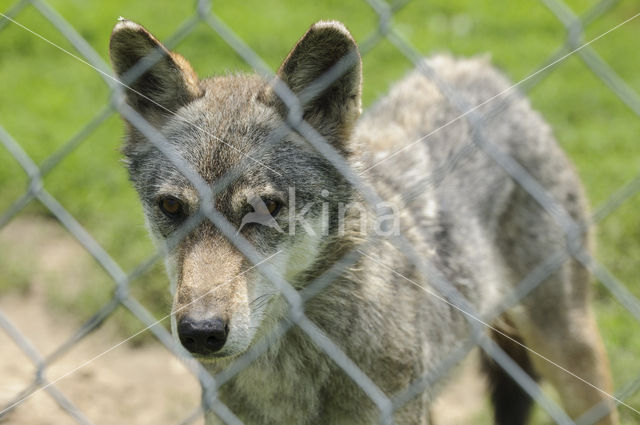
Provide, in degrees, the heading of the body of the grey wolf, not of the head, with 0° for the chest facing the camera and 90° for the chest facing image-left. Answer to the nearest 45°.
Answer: approximately 45°
